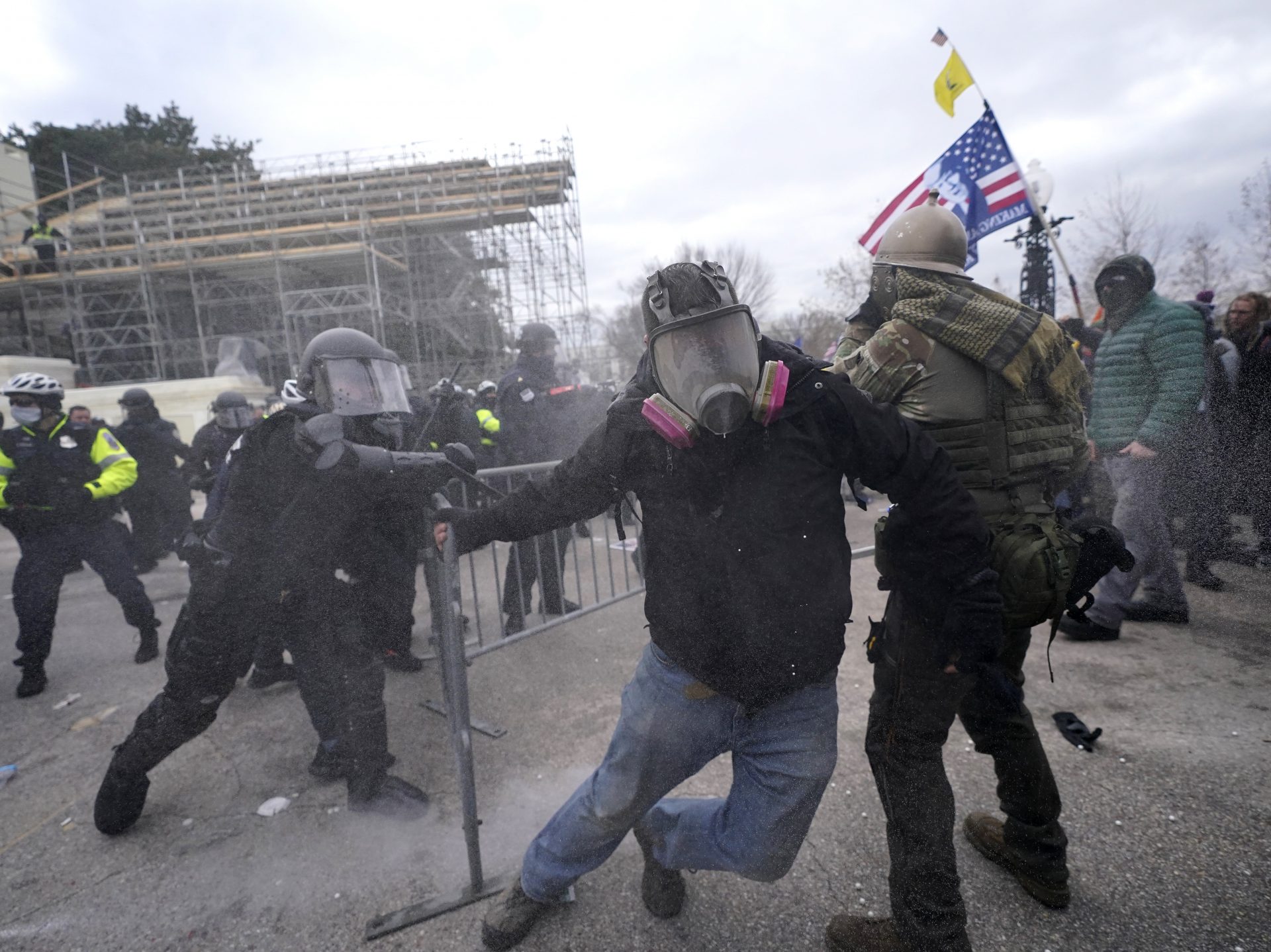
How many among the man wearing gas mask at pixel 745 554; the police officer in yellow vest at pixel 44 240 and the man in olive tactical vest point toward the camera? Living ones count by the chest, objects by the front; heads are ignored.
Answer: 2

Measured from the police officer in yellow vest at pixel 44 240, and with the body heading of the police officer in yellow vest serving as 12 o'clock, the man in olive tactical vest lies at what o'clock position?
The man in olive tactical vest is roughly at 12 o'clock from the police officer in yellow vest.

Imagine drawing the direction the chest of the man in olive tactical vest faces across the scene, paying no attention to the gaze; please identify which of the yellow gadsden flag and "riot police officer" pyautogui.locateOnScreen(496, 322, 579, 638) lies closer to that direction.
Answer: the riot police officer

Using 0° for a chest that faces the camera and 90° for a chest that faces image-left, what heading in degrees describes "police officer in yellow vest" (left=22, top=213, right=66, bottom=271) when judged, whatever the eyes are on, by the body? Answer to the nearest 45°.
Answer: approximately 0°

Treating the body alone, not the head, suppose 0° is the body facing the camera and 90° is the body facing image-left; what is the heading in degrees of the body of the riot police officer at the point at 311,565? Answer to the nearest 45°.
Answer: approximately 315°

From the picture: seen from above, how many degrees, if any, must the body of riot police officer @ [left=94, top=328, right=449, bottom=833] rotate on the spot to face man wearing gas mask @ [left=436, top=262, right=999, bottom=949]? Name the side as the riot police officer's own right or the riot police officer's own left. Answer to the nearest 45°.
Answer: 0° — they already face them

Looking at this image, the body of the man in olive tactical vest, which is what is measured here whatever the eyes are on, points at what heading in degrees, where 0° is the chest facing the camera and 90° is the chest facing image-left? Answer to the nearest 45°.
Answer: approximately 135°

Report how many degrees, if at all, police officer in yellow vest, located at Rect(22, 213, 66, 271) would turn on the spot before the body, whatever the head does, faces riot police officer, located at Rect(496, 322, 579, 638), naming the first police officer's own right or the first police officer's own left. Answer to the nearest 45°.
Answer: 0° — they already face them

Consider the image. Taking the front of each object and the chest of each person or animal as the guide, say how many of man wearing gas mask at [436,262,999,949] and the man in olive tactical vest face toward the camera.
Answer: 1

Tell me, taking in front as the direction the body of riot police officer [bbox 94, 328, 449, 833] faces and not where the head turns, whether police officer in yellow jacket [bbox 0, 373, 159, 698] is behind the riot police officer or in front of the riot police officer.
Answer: behind
